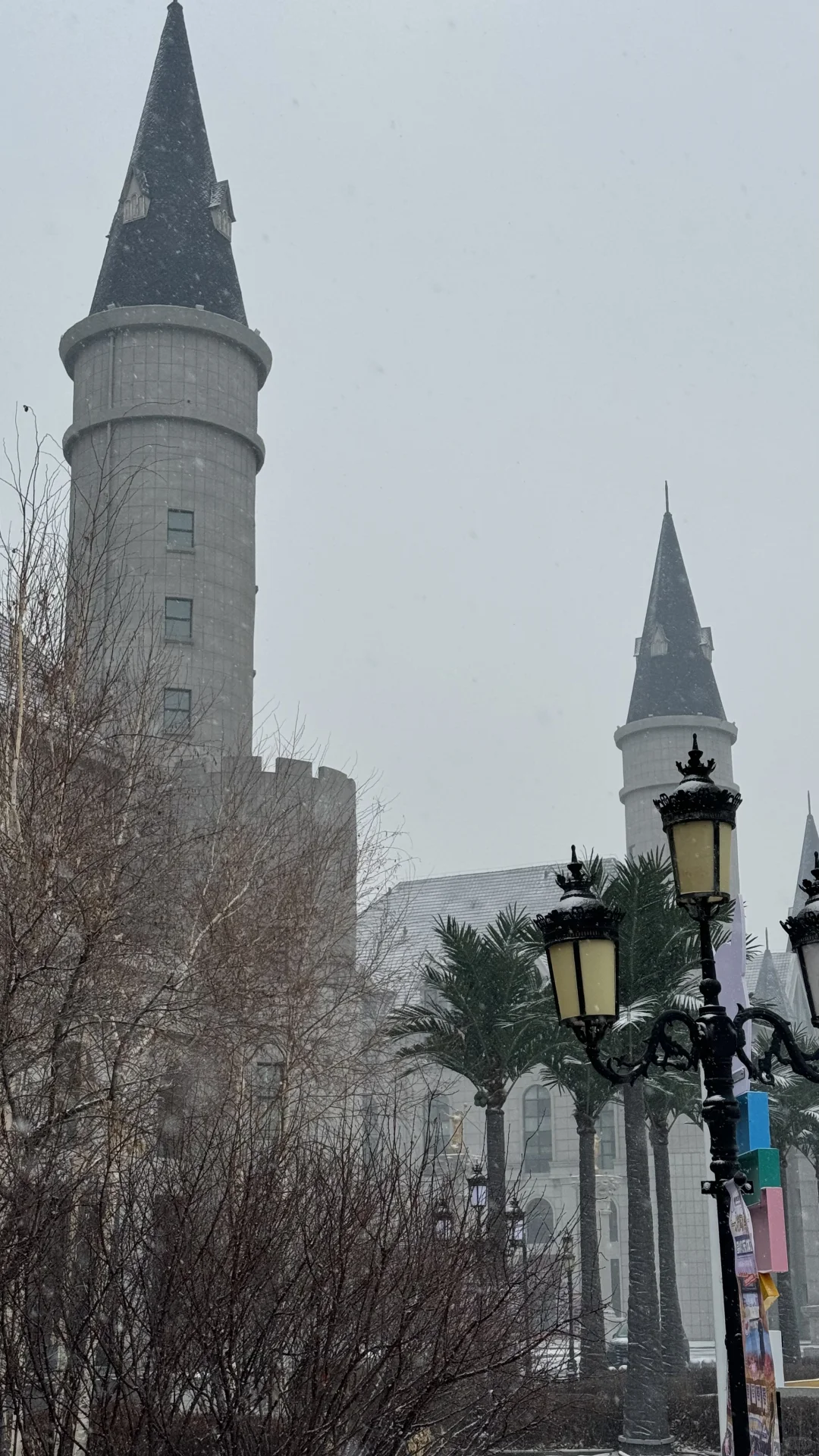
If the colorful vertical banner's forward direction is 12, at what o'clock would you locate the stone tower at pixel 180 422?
The stone tower is roughly at 5 o'clock from the colorful vertical banner.

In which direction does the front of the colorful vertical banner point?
toward the camera

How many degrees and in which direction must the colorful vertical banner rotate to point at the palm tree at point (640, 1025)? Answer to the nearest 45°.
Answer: approximately 180°

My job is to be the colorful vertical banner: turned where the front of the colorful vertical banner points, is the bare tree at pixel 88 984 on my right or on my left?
on my right

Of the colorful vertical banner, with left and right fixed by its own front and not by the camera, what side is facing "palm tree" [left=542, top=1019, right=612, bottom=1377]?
back

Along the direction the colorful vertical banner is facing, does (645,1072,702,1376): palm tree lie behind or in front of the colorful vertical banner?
behind
